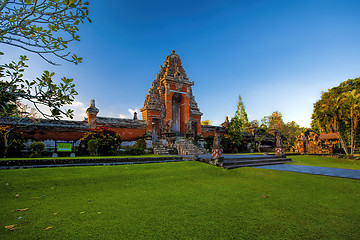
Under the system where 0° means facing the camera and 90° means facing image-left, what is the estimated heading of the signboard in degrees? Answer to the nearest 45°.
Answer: approximately 0°

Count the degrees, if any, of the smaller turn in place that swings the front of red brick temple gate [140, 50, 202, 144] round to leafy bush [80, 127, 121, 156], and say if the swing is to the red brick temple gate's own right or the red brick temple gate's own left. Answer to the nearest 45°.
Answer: approximately 90° to the red brick temple gate's own right

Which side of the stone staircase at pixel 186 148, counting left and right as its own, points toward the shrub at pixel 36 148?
right

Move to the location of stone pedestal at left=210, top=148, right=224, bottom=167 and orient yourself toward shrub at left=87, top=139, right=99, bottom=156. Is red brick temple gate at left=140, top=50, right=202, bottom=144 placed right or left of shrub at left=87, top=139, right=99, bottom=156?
right

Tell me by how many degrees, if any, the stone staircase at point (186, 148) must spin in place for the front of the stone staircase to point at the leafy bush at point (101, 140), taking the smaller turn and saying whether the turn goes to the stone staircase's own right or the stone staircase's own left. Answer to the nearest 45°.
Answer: approximately 90° to the stone staircase's own right

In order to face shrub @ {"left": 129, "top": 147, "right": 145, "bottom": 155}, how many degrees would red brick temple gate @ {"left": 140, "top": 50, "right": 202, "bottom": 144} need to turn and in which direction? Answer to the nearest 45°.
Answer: approximately 90° to its right

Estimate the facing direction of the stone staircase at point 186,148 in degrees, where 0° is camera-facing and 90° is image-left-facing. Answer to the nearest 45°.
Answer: approximately 315°

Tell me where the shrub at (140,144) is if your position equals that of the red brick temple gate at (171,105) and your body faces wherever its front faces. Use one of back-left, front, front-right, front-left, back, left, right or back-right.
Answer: right
